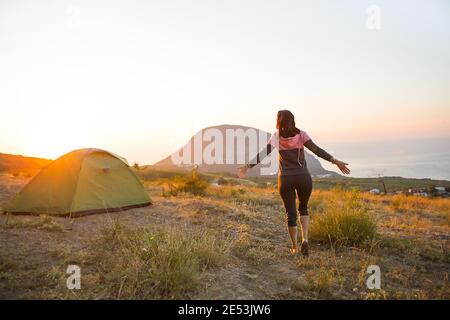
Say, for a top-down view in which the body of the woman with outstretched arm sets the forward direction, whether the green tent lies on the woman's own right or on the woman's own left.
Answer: on the woman's own left

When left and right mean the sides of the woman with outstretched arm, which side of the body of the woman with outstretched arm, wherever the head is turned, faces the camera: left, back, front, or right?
back

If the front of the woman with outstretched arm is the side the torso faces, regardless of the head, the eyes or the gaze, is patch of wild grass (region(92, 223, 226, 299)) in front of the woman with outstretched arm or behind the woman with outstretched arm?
behind

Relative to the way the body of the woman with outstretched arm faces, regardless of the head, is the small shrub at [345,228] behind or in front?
in front
